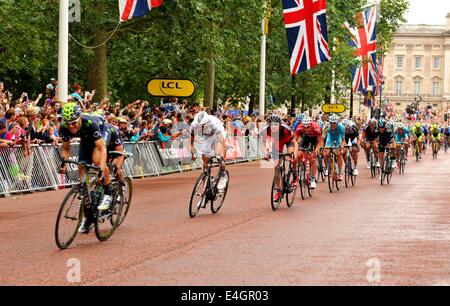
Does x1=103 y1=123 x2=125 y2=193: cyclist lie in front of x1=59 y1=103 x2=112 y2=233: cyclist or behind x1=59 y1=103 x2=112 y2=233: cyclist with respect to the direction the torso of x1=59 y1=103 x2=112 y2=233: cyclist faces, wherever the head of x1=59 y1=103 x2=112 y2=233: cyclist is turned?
behind

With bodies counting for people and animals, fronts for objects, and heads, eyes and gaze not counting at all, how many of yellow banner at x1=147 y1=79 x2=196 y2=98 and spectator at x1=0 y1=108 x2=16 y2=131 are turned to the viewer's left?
0

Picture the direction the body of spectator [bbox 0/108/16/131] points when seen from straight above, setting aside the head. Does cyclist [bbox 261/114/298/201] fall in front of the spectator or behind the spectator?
in front

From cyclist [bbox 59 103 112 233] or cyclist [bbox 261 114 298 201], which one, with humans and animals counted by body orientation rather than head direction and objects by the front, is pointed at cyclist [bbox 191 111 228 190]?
cyclist [bbox 261 114 298 201]

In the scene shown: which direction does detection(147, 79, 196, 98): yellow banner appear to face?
toward the camera

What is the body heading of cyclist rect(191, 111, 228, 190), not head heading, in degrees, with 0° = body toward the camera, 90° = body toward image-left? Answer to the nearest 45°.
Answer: approximately 45°

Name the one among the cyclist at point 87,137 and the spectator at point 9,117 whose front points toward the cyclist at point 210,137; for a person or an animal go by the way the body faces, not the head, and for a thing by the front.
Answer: the spectator

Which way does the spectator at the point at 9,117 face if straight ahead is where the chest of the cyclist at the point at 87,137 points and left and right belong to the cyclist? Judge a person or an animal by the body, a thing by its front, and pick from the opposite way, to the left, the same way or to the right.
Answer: to the left

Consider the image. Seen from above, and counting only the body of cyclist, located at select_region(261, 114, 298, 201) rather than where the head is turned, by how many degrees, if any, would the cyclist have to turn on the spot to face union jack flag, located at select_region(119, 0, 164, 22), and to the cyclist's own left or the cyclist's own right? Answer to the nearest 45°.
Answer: approximately 90° to the cyclist's own right
